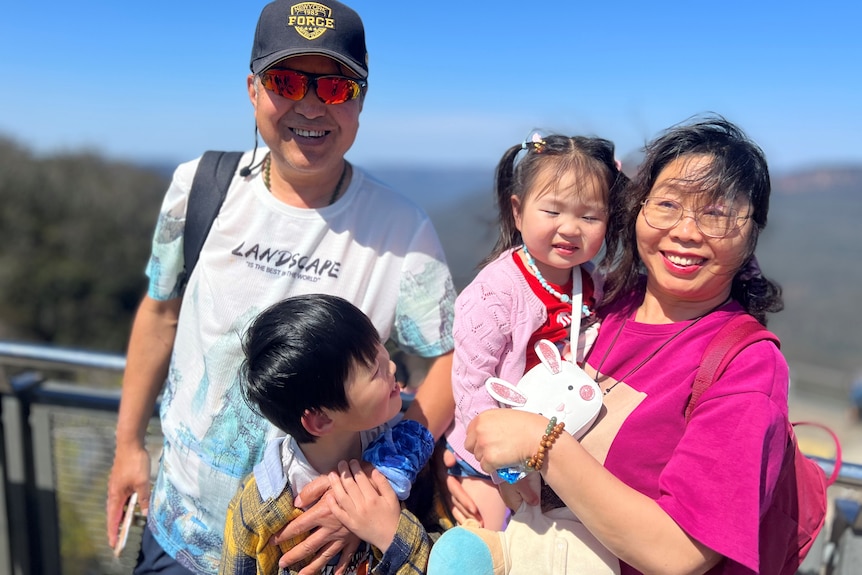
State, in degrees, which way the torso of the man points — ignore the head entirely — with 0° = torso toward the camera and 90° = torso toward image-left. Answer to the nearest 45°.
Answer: approximately 0°

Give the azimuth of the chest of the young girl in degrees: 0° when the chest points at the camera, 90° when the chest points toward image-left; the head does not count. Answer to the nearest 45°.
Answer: approximately 315°

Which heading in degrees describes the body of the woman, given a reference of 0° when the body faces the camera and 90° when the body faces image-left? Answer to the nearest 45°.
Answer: approximately 45°

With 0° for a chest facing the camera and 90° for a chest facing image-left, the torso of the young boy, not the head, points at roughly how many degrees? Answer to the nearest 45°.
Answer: approximately 315°

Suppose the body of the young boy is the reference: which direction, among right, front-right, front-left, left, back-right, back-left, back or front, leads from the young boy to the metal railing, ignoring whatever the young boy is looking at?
back
